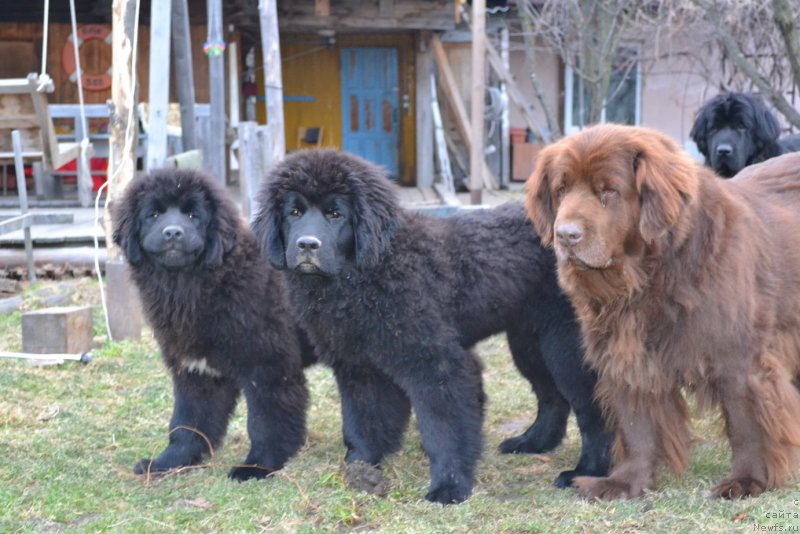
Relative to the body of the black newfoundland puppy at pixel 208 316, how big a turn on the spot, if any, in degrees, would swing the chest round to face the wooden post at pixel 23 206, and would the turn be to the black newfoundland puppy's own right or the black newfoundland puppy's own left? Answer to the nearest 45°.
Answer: approximately 135° to the black newfoundland puppy's own right

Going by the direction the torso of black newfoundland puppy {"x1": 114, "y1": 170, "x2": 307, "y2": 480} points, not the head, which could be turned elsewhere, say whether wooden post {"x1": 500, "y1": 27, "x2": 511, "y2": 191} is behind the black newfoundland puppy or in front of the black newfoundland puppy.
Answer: behind

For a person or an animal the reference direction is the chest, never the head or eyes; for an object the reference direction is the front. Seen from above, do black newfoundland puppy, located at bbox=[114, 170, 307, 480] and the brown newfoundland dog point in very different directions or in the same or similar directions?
same or similar directions

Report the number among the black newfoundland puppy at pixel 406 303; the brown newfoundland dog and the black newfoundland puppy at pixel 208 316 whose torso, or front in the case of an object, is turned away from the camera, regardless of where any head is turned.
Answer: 0

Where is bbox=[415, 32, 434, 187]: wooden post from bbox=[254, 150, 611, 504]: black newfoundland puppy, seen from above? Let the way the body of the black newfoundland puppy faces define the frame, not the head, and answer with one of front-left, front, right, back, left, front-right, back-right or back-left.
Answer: back-right

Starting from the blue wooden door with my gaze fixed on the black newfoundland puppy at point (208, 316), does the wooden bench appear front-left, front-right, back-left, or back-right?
front-right

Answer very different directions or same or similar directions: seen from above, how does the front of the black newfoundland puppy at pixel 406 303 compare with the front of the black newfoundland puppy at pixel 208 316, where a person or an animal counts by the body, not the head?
same or similar directions

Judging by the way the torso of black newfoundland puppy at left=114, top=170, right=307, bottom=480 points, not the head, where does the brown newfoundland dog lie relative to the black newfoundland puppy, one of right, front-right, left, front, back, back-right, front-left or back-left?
left

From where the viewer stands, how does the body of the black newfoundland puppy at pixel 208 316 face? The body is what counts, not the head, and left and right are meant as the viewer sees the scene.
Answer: facing the viewer and to the left of the viewer

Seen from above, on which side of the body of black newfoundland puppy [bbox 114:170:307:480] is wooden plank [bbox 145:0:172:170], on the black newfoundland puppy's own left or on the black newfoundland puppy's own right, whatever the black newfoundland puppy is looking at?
on the black newfoundland puppy's own right

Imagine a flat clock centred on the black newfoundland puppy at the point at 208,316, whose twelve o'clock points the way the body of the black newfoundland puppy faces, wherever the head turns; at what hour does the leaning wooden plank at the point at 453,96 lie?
The leaning wooden plank is roughly at 5 o'clock from the black newfoundland puppy.
